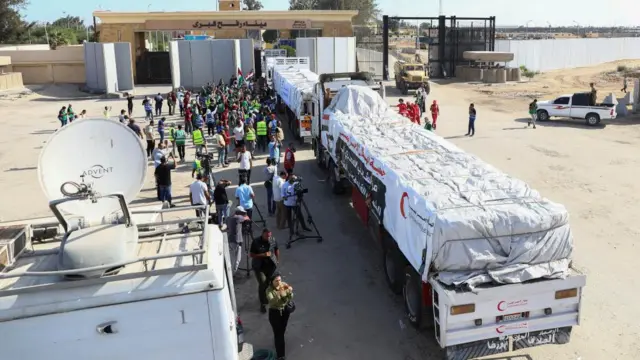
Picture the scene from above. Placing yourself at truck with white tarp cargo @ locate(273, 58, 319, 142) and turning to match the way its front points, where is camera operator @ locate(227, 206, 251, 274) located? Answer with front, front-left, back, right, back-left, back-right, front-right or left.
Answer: back-left

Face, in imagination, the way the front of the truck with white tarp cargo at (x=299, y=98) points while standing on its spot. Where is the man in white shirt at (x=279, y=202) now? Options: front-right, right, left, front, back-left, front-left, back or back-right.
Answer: back-left
